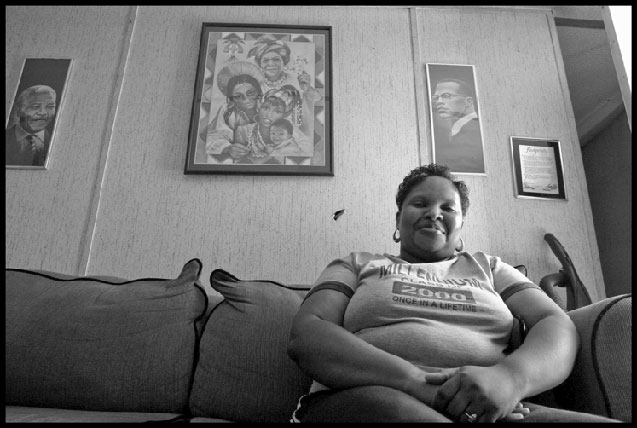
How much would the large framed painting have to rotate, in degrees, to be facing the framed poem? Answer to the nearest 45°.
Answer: approximately 90° to its left

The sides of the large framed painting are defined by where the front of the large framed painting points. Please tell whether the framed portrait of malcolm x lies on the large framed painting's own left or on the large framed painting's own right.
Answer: on the large framed painting's own left

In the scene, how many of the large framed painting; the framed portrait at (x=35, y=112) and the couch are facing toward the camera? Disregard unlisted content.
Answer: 3

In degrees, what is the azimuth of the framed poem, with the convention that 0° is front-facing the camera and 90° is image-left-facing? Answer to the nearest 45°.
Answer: approximately 0°

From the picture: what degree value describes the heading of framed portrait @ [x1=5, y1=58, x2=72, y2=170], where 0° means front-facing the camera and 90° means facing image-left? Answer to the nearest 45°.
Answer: approximately 0°
